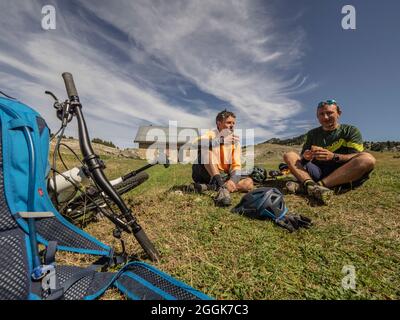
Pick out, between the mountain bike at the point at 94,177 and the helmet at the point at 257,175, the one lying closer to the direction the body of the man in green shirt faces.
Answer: the mountain bike

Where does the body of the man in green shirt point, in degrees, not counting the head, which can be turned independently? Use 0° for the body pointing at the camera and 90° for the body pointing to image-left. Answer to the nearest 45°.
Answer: approximately 45°

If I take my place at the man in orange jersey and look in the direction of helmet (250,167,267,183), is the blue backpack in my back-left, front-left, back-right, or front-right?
back-right

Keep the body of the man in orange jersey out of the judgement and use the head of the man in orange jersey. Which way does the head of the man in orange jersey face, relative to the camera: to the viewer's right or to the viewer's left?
to the viewer's right

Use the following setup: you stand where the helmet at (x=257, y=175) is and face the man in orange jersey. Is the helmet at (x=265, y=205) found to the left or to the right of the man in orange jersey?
left

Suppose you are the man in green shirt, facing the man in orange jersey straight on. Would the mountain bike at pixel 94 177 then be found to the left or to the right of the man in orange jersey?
left

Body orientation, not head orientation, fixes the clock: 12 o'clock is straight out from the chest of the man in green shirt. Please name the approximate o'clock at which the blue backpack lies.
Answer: The blue backpack is roughly at 11 o'clock from the man in green shirt.

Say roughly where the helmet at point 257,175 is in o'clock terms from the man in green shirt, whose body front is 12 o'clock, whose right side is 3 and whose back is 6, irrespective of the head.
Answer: The helmet is roughly at 2 o'clock from the man in green shirt.
